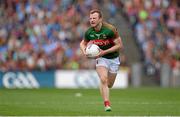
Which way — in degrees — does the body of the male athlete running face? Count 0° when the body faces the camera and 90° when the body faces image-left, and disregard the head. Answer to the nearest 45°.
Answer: approximately 45°
